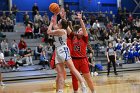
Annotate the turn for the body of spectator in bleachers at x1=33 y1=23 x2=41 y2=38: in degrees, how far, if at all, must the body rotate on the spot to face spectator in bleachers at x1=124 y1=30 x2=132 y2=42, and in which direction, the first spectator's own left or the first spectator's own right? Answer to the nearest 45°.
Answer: approximately 90° to the first spectator's own left

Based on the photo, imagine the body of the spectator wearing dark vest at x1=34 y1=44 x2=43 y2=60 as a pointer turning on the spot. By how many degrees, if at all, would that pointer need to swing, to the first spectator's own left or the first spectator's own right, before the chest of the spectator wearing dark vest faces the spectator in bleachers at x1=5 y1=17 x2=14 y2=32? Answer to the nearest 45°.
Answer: approximately 90° to the first spectator's own right

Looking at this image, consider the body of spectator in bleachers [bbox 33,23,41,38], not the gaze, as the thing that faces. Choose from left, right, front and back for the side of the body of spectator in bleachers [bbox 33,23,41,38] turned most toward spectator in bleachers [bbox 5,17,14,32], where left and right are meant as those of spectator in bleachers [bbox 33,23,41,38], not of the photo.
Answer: right

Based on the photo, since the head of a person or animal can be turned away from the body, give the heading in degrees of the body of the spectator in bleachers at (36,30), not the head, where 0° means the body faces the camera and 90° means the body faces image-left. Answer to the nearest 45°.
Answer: approximately 0°

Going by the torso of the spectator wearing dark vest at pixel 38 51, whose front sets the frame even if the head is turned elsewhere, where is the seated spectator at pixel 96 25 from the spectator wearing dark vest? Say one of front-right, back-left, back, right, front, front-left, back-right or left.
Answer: left
